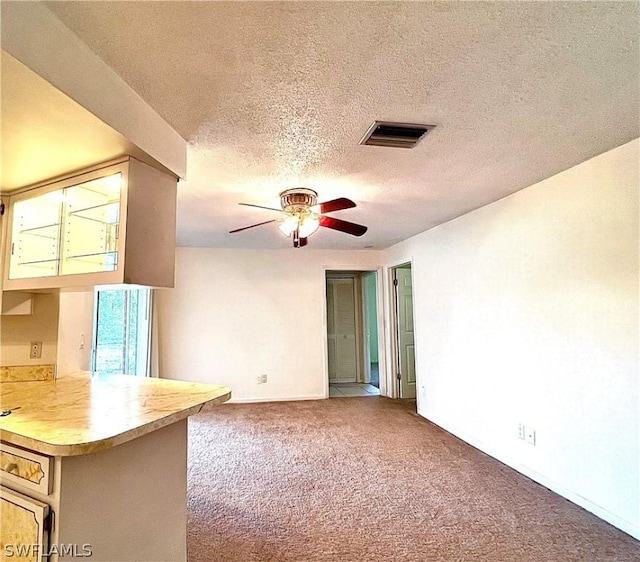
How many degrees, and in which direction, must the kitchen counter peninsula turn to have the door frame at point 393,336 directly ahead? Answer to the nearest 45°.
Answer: approximately 180°

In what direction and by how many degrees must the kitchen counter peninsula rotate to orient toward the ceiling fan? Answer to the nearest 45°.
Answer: approximately 180°

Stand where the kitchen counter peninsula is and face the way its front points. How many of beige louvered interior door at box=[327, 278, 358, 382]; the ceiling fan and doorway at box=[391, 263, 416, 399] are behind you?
3

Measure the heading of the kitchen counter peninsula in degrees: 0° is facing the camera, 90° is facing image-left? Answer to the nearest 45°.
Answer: approximately 45°

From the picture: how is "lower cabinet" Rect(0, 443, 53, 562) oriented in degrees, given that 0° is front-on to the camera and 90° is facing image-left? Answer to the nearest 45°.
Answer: approximately 45°

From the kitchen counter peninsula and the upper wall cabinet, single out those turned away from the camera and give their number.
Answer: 0

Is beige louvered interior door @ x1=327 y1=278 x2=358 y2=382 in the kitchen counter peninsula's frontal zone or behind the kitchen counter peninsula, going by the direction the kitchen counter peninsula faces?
behind
